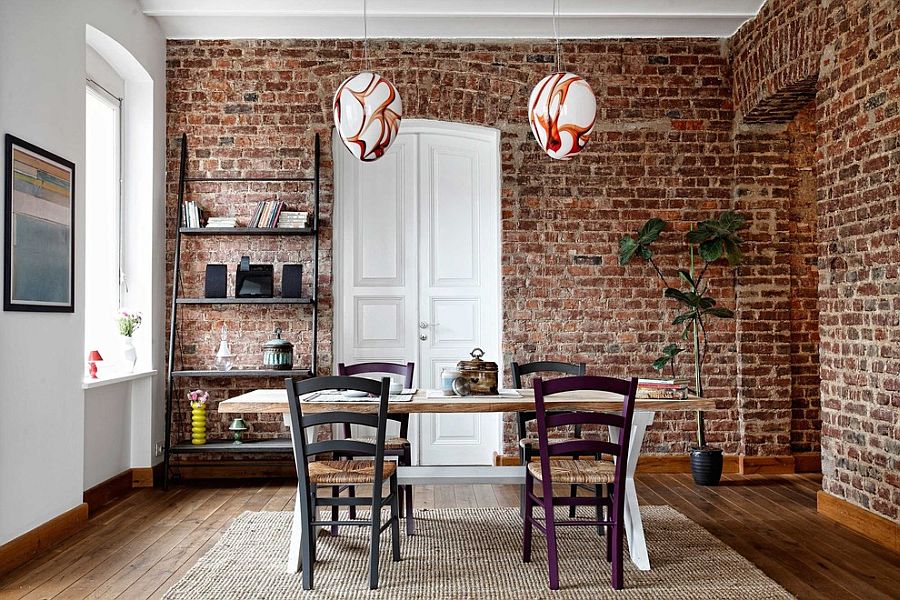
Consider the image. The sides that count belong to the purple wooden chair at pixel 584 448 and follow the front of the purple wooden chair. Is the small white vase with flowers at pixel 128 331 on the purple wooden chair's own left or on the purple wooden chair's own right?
on the purple wooden chair's own left

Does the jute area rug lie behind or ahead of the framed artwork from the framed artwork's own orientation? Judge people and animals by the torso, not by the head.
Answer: ahead

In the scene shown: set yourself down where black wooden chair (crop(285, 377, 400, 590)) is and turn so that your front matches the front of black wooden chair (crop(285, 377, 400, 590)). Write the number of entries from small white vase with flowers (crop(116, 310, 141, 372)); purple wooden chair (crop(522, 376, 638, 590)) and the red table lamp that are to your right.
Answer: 1

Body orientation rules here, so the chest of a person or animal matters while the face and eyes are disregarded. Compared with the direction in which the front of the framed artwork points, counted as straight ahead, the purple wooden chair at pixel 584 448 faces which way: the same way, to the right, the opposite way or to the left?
to the left

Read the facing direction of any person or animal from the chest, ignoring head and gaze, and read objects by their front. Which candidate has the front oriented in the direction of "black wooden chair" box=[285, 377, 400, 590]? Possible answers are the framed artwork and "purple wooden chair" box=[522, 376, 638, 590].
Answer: the framed artwork

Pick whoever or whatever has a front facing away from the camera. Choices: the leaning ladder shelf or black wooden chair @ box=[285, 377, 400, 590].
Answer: the black wooden chair

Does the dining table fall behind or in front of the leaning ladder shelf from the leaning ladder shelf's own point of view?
in front

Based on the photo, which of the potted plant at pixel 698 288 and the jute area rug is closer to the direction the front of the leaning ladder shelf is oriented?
the jute area rug

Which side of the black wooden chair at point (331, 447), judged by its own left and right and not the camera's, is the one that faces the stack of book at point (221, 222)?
front

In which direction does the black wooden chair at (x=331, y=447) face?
away from the camera

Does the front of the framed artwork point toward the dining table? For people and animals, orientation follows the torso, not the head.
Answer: yes

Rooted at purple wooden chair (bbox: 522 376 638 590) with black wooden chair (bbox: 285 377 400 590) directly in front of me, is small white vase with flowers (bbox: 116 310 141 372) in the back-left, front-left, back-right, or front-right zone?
front-right

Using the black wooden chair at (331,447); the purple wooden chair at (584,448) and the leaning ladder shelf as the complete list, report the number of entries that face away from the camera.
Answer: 2

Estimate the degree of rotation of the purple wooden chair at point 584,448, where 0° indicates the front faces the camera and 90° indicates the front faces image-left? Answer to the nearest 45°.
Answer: approximately 180°

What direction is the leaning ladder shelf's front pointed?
toward the camera

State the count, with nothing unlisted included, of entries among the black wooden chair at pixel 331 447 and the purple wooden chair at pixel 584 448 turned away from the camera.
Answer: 2

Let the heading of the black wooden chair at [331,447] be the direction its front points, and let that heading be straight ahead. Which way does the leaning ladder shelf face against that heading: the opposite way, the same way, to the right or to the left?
the opposite way

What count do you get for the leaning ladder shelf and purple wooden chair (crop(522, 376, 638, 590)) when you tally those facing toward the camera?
1
